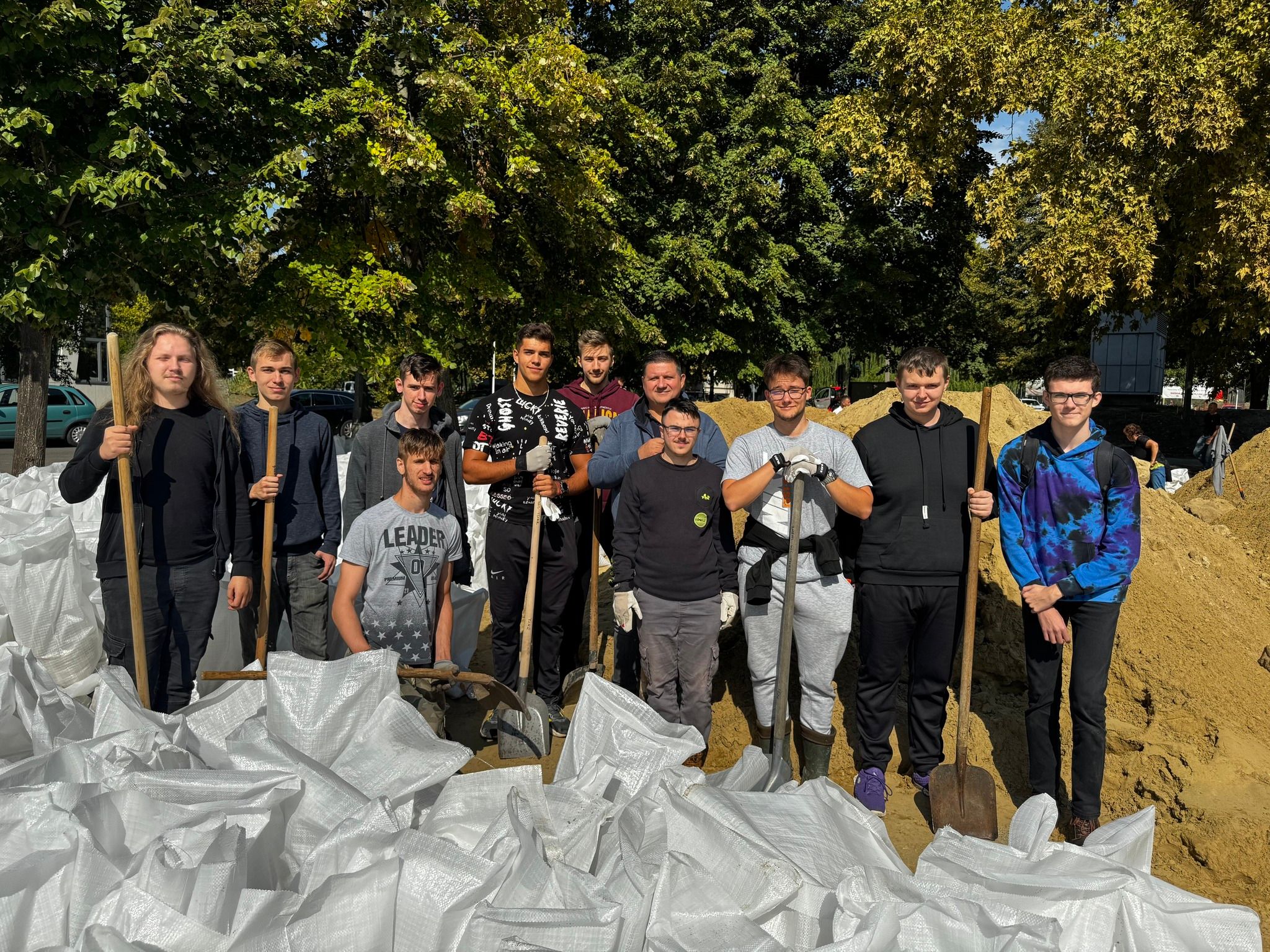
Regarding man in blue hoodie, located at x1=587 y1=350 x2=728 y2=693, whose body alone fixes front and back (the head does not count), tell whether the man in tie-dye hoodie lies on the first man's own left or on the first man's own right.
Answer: on the first man's own left

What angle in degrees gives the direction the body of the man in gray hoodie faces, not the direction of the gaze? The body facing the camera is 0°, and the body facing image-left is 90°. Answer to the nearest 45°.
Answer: approximately 0°

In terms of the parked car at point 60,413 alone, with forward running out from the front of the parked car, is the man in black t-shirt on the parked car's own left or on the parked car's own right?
on the parked car's own left

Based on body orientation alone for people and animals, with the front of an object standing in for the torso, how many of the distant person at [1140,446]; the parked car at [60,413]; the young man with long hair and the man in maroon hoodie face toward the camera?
2

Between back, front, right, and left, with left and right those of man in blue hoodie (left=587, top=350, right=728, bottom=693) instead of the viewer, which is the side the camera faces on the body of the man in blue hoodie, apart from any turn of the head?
front

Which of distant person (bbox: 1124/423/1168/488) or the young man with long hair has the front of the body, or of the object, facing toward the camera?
the young man with long hair

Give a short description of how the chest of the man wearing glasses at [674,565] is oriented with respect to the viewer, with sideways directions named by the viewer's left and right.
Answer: facing the viewer

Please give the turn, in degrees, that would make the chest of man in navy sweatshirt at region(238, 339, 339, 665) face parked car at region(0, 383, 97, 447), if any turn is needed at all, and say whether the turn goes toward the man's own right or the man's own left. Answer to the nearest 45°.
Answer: approximately 180°

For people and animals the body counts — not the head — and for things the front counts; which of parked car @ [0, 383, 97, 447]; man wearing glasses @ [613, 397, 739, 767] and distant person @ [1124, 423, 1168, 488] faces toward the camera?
the man wearing glasses
